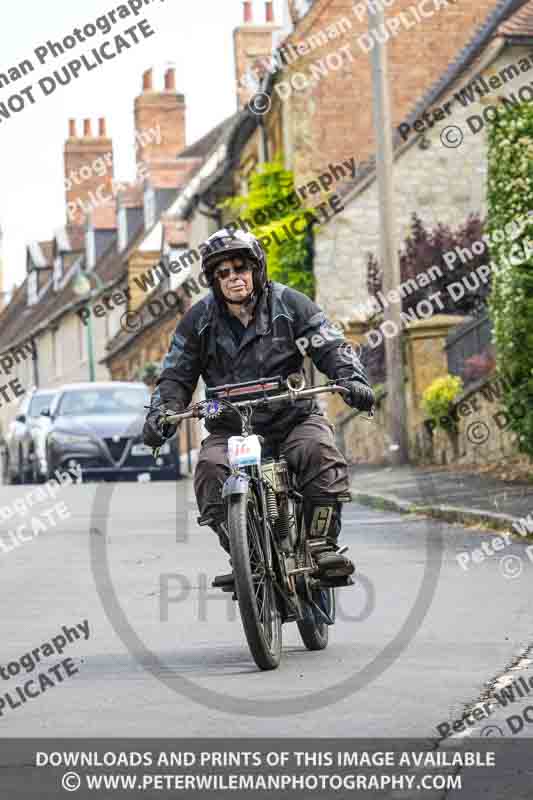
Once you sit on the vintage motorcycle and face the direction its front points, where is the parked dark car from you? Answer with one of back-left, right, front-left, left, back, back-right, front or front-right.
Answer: back

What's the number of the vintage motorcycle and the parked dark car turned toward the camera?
2

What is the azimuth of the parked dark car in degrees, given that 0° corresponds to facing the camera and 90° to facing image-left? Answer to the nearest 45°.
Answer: approximately 0°

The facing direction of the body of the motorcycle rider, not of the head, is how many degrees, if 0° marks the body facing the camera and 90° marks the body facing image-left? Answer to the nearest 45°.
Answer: approximately 0°

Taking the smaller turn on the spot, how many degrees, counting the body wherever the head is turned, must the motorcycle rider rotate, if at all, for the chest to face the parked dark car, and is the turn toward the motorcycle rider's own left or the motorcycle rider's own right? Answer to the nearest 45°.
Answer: approximately 180°
